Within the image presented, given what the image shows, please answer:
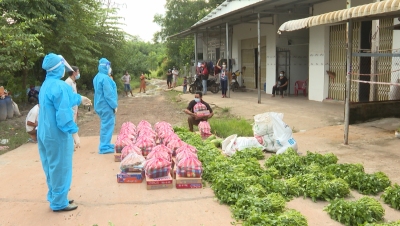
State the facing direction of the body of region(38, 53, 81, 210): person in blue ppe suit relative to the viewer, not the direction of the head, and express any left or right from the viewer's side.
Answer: facing to the right of the viewer

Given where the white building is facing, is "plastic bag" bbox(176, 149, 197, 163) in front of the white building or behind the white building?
in front

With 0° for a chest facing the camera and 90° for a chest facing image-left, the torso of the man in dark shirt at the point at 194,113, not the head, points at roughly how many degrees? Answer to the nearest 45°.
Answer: approximately 0°

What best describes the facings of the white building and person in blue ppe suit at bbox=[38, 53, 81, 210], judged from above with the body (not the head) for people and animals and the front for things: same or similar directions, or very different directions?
very different directions

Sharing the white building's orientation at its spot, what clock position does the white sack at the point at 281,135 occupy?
The white sack is roughly at 11 o'clock from the white building.

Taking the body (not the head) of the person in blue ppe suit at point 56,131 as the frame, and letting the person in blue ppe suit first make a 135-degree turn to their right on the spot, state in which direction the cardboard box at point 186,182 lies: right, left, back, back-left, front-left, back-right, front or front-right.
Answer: back-left

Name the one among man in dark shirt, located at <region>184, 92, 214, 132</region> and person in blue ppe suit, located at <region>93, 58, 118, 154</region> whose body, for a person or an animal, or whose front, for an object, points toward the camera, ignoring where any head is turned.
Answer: the man in dark shirt

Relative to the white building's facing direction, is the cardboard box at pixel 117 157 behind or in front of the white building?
in front

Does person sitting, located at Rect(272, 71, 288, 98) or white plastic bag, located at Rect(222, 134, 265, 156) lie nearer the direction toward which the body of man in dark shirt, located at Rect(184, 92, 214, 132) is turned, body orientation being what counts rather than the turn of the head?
the white plastic bag

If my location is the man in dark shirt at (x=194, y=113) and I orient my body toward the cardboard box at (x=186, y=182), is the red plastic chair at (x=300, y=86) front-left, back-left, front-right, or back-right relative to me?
back-left

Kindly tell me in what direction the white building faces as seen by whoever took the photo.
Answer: facing the viewer and to the left of the viewer

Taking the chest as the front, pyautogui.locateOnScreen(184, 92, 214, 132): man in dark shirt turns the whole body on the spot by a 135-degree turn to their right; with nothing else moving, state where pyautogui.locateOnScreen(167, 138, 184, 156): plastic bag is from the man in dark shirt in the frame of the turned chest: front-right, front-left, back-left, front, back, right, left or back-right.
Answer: back-left

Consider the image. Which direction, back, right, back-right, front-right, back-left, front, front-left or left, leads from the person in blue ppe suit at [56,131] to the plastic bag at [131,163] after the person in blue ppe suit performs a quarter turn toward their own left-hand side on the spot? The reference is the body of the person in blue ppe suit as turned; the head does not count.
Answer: front-right

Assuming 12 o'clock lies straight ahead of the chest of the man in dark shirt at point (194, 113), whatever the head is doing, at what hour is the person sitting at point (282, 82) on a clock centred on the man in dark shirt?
The person sitting is roughly at 7 o'clock from the man in dark shirt.

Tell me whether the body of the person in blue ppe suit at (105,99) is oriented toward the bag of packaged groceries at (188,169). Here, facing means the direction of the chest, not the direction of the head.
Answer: no

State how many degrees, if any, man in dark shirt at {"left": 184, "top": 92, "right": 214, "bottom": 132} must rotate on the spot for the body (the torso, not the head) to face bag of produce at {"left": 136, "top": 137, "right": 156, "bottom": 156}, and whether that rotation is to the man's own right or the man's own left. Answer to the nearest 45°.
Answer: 0° — they already face it

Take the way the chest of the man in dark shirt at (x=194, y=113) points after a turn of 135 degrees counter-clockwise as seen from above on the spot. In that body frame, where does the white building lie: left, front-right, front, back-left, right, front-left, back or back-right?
front
